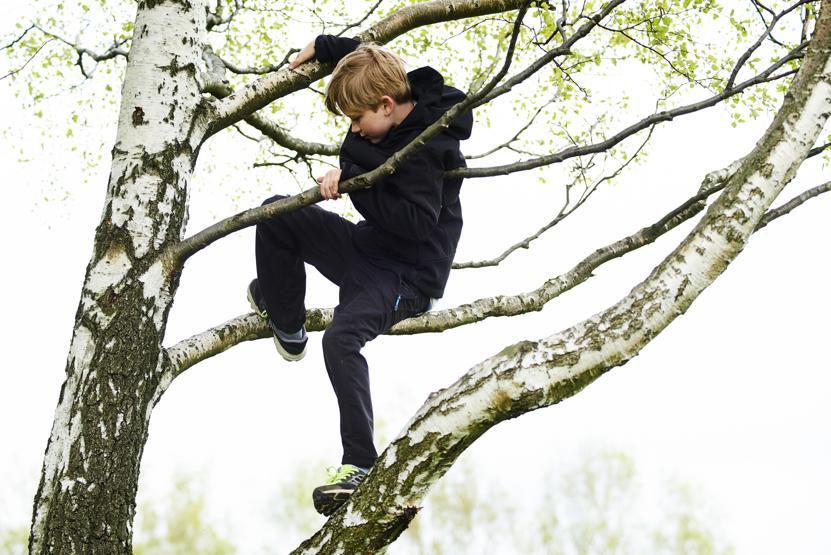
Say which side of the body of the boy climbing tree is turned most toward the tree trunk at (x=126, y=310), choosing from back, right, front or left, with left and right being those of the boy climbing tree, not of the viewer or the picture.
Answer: front

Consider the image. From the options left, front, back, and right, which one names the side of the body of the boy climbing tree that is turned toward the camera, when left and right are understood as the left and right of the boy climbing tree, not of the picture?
left
